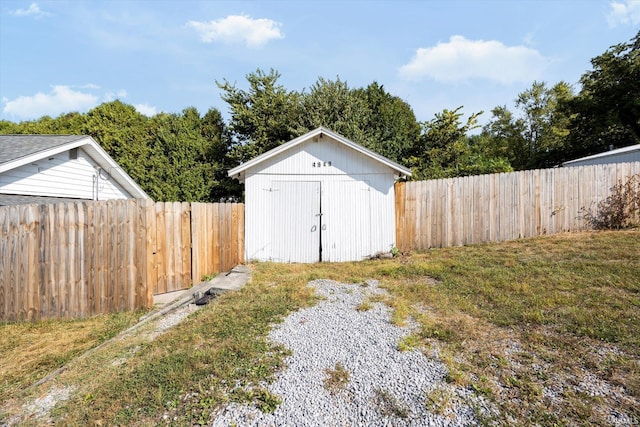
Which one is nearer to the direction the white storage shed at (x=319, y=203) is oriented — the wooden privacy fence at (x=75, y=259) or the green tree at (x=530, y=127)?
the wooden privacy fence

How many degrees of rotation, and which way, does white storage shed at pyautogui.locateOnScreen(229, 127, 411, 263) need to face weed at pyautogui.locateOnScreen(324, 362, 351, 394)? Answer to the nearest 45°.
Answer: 0° — it already faces it

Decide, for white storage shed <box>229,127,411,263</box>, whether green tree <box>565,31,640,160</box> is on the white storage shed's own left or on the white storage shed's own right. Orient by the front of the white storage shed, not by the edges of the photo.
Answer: on the white storage shed's own left

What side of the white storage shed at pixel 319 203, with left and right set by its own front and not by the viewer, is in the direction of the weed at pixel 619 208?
left

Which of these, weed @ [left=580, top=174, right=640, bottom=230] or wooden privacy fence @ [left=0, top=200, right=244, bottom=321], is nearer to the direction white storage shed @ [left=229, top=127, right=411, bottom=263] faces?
the wooden privacy fence

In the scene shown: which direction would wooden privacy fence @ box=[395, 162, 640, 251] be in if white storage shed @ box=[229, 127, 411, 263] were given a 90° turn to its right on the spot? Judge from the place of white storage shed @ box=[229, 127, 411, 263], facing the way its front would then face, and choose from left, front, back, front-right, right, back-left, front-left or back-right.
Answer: back

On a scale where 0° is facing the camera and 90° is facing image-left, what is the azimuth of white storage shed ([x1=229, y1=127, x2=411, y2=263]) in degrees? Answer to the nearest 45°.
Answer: approximately 0°

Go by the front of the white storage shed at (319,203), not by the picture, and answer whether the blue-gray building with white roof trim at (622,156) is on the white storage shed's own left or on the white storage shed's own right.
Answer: on the white storage shed's own left

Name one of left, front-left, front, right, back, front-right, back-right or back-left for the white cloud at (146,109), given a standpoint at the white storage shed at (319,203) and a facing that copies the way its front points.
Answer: back-right

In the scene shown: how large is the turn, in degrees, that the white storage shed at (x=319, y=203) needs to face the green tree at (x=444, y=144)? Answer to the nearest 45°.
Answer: approximately 135° to its left

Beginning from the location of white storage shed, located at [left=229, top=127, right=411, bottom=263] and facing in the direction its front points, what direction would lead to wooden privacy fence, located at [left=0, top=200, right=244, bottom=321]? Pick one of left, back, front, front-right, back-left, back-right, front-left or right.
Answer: front-right
